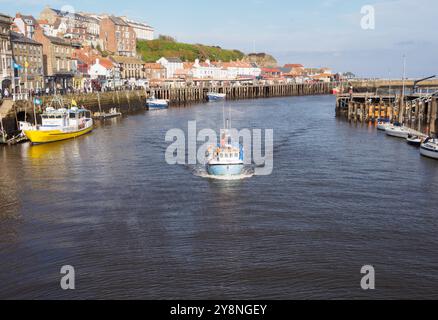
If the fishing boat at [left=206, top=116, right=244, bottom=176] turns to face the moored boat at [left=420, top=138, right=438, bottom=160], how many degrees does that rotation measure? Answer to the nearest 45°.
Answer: approximately 135° to its left

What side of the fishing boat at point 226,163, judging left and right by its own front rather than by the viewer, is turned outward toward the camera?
front
